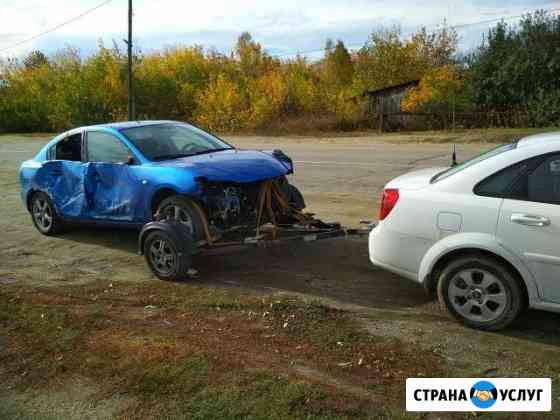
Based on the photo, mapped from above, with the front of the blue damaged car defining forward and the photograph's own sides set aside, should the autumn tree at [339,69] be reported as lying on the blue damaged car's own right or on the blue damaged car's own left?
on the blue damaged car's own left

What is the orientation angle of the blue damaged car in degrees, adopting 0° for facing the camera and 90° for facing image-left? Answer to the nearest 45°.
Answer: approximately 315°

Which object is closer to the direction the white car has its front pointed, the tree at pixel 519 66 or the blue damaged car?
the tree

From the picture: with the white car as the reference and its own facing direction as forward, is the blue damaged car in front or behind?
behind

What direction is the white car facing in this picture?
to the viewer's right

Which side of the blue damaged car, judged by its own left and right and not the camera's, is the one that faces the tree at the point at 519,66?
left

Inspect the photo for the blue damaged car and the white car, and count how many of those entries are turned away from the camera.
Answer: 0

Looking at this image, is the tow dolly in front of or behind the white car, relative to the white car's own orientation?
behind

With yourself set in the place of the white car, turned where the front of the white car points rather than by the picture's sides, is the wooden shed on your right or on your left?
on your left

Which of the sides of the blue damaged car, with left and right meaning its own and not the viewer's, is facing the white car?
front

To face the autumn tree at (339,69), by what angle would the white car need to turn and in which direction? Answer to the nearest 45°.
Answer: approximately 90° to its left
